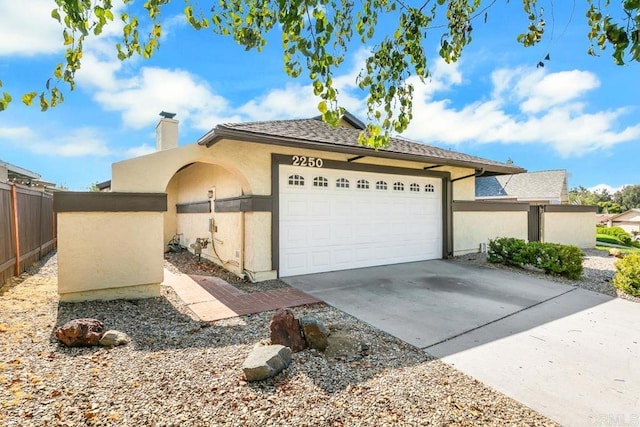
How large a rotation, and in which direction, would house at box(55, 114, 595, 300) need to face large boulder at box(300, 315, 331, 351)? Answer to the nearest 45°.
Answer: approximately 45° to its right

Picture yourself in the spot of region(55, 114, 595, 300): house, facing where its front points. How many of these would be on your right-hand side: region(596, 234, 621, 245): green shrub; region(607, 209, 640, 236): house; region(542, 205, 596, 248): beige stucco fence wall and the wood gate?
0

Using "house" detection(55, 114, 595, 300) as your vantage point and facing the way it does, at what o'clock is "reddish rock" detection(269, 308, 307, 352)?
The reddish rock is roughly at 1 o'clock from the house.

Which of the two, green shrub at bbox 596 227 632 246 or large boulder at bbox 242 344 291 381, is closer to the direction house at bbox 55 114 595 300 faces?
the large boulder

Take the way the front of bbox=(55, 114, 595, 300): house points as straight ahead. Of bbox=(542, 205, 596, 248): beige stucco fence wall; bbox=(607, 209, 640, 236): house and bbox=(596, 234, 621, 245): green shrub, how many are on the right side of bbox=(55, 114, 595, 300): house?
0

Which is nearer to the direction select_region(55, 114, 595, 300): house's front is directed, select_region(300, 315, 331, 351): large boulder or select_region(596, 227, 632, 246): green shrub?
the large boulder

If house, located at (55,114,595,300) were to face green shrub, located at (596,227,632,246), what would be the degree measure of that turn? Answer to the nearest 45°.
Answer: approximately 90° to its left

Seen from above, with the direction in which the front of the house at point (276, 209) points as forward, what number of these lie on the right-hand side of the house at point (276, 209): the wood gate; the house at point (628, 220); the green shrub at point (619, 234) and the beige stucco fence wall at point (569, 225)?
0

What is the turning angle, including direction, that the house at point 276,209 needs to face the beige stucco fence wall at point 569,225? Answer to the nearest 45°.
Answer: approximately 90° to its left

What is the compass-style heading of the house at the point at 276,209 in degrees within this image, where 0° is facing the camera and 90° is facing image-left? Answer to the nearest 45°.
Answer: approximately 315°

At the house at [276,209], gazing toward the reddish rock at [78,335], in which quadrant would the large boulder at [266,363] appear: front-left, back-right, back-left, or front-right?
front-left

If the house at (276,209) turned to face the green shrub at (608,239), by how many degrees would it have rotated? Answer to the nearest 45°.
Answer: approximately 90° to its left

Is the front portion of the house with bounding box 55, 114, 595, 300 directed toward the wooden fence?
no

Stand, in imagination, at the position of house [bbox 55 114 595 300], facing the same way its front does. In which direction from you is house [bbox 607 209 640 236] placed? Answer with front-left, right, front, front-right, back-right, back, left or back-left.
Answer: left

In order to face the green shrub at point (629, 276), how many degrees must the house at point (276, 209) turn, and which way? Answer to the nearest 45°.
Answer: approximately 45° to its left

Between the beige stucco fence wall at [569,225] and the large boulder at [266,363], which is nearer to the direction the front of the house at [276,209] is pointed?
the large boulder

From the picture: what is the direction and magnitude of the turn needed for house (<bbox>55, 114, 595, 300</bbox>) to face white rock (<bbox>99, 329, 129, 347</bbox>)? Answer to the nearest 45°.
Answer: approximately 45° to its right

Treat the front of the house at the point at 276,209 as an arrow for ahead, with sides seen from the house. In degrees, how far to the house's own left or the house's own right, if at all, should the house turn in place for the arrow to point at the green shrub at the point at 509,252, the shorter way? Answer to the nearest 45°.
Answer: approximately 45° to the house's own left

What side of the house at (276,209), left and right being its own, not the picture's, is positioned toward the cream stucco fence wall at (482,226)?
left

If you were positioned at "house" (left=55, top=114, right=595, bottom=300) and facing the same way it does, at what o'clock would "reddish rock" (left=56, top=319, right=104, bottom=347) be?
The reddish rock is roughly at 2 o'clock from the house.
